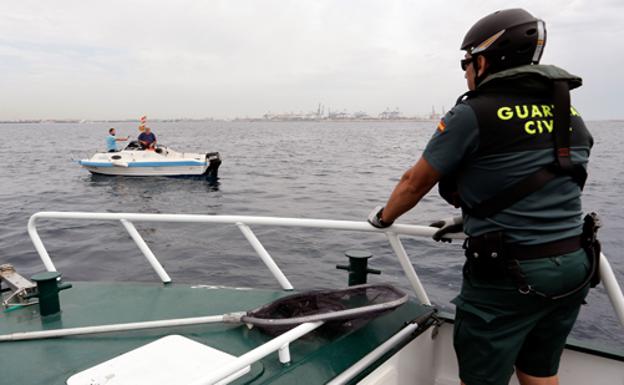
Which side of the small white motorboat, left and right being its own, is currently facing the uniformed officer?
left

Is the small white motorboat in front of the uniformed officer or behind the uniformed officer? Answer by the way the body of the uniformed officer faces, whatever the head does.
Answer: in front

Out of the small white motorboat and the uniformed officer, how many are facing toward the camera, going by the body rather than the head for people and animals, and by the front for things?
0

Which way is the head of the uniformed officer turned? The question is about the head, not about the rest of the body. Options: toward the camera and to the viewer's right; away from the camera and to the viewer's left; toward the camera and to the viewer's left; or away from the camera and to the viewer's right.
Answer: away from the camera and to the viewer's left

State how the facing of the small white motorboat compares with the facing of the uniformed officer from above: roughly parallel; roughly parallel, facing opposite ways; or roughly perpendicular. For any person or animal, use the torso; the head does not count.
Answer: roughly perpendicular

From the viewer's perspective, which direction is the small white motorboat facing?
to the viewer's left

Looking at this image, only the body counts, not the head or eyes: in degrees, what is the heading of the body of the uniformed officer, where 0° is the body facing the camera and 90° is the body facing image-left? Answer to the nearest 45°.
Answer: approximately 135°

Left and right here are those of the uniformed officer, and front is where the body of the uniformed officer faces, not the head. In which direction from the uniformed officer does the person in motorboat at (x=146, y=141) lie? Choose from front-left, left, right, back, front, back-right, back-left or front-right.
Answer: front
